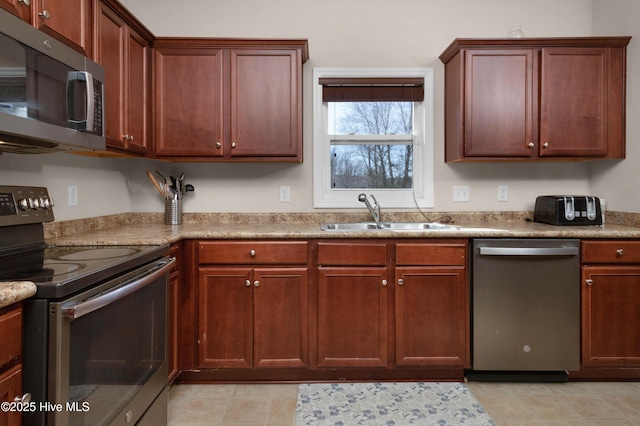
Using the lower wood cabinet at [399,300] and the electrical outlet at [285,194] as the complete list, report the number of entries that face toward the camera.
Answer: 2

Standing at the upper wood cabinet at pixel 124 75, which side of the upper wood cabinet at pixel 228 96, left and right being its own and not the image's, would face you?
right

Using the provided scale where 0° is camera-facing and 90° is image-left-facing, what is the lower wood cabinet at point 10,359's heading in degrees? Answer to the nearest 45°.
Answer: approximately 315°

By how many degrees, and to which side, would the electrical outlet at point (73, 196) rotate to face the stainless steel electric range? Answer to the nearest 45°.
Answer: approximately 45° to its right

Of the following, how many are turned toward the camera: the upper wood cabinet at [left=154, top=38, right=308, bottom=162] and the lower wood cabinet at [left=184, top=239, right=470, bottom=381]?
2

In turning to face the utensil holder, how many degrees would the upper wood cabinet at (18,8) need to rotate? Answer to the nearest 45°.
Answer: approximately 90° to its left

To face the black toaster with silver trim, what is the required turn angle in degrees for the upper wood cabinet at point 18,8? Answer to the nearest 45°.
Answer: approximately 45° to its left

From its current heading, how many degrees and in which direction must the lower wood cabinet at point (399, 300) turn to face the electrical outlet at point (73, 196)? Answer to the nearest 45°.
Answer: approximately 90° to its right
